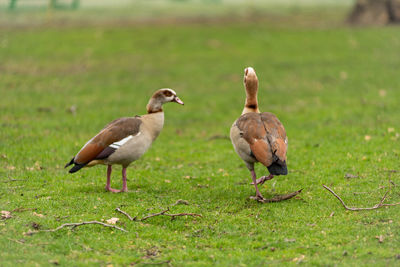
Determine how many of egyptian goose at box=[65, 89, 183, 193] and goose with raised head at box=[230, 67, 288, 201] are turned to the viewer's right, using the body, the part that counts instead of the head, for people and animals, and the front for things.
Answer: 1

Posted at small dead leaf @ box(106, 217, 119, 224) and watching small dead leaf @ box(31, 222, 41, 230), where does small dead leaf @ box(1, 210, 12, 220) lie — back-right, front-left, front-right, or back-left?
front-right

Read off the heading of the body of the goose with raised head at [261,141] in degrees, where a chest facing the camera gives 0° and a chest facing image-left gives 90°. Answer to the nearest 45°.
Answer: approximately 135°

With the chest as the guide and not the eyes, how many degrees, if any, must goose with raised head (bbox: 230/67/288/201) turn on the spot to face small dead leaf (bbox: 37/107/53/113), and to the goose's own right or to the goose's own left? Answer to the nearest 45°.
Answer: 0° — it already faces it

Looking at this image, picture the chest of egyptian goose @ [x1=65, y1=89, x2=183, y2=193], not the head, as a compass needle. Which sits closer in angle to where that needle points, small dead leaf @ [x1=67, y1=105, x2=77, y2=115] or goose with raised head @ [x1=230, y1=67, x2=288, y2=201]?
the goose with raised head

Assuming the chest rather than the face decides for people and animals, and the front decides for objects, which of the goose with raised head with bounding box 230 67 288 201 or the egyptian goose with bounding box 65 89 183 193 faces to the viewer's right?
the egyptian goose

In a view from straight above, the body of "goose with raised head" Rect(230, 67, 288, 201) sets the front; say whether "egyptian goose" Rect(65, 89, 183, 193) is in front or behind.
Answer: in front

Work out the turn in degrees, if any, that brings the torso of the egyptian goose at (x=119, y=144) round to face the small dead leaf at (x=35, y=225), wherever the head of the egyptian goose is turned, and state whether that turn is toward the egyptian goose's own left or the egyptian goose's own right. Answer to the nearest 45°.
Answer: approximately 135° to the egyptian goose's own right

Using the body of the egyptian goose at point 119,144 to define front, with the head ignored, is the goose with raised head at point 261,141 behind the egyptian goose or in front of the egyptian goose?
in front

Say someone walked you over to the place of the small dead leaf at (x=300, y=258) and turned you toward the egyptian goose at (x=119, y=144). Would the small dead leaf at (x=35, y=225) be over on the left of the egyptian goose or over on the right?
left

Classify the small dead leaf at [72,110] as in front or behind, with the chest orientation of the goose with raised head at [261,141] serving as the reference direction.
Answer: in front

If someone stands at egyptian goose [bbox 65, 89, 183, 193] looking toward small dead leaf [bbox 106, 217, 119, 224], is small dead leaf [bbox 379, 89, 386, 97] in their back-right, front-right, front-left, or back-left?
back-left

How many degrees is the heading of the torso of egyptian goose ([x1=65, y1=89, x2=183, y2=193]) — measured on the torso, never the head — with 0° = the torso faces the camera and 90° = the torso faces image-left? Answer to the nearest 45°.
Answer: approximately 270°
